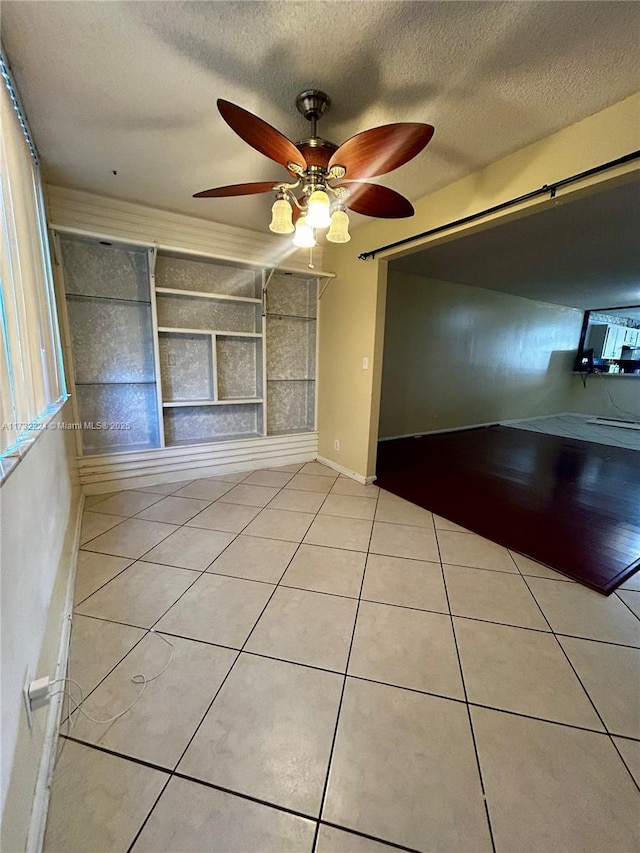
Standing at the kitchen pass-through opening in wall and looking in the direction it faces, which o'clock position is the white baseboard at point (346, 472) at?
The white baseboard is roughly at 11 o'clock from the kitchen pass-through opening in wall.

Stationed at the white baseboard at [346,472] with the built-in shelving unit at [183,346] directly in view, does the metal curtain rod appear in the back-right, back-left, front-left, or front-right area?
back-left
